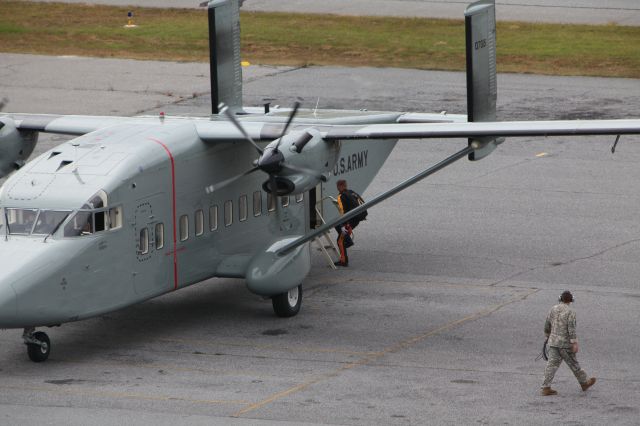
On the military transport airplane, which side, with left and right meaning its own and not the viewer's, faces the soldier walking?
left

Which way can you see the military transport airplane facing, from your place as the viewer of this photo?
facing the viewer and to the left of the viewer

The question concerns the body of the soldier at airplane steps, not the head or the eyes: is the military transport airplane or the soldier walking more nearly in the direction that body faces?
the military transport airplane
